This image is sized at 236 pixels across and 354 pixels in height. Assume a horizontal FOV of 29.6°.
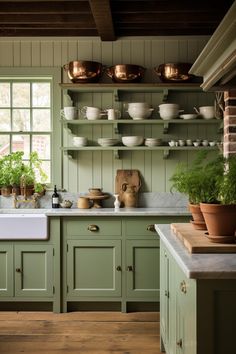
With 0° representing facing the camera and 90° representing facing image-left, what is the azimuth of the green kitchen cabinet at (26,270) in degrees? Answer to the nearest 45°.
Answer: approximately 0°

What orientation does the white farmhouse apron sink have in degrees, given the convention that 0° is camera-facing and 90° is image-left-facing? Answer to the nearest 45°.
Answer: approximately 0°

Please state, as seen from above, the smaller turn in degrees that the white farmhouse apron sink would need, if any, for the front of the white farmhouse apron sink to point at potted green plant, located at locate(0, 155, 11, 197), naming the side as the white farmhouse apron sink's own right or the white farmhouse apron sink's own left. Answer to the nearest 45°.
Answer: approximately 180°

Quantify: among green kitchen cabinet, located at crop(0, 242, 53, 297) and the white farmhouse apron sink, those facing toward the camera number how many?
2

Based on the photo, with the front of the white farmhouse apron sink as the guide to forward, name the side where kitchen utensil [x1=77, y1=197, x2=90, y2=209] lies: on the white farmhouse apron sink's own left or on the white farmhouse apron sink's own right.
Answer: on the white farmhouse apron sink's own left
